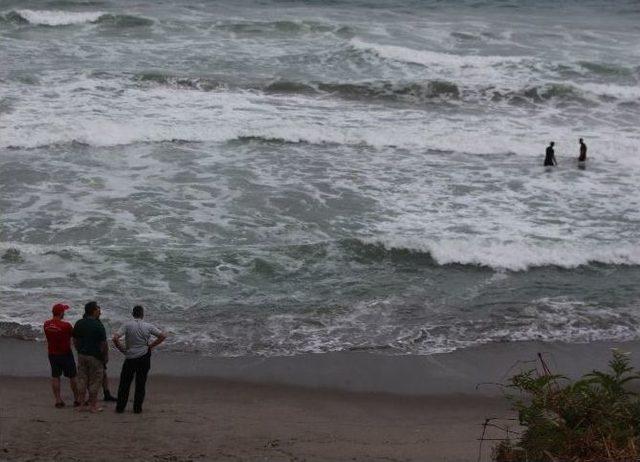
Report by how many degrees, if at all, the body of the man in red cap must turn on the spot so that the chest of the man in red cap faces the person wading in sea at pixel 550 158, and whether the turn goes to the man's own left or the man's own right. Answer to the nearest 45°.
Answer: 0° — they already face them

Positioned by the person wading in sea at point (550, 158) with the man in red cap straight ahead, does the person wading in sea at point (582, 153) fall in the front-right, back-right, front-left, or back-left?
back-left

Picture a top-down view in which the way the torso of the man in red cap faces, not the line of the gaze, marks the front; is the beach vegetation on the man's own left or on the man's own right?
on the man's own right

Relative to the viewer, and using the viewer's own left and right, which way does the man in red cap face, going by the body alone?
facing away from the viewer and to the right of the viewer

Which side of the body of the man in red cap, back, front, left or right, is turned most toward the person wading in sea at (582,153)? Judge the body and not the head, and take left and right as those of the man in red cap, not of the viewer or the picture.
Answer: front

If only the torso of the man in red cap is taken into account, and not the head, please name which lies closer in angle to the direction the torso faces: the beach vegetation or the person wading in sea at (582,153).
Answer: the person wading in sea
